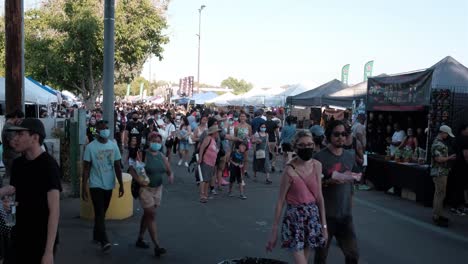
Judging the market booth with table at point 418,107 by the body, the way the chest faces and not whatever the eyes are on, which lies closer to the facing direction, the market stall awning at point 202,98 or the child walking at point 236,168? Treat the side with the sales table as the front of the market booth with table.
the child walking

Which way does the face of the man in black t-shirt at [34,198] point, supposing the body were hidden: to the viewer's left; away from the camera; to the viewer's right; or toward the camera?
to the viewer's left

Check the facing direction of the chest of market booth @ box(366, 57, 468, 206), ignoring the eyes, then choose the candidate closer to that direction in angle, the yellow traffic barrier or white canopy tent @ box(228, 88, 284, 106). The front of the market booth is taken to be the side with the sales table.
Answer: the yellow traffic barrier

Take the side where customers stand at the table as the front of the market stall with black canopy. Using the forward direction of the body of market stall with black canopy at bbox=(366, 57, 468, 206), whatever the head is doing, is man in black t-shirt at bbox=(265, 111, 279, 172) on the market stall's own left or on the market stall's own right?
on the market stall's own right

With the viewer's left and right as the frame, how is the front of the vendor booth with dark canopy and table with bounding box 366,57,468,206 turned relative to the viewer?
facing the viewer and to the left of the viewer

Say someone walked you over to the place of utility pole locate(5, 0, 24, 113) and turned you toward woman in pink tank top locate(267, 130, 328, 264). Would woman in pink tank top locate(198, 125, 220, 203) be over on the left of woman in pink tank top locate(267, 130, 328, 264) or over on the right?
left

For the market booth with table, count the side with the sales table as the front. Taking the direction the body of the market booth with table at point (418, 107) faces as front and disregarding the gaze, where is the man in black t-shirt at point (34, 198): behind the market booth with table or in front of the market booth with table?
in front

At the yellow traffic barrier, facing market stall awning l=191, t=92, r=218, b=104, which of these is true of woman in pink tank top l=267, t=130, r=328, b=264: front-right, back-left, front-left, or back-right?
back-right
